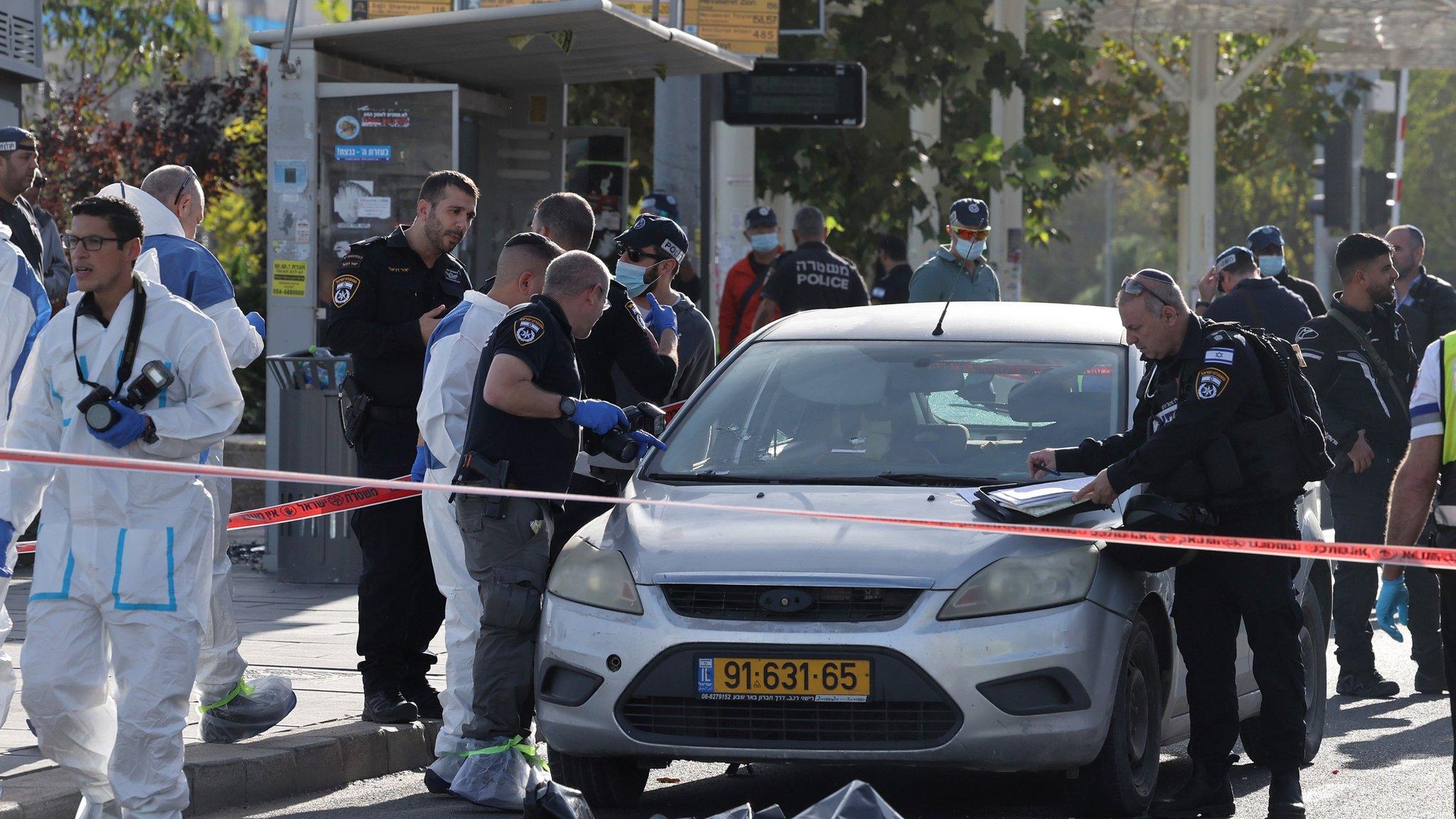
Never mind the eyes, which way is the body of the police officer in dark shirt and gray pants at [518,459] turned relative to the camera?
to the viewer's right

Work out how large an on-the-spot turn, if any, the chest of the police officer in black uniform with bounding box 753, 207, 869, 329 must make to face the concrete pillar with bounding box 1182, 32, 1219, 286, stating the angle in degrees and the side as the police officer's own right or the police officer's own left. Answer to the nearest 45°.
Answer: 0° — they already face it

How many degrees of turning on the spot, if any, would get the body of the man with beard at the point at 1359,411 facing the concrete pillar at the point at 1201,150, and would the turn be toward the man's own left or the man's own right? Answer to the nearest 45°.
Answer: approximately 135° to the man's own left

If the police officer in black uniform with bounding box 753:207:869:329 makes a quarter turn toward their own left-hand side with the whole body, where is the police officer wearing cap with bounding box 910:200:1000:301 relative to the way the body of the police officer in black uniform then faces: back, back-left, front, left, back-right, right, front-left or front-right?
back-left

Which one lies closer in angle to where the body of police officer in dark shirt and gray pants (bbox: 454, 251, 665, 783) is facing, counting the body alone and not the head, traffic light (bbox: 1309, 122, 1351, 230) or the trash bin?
the traffic light

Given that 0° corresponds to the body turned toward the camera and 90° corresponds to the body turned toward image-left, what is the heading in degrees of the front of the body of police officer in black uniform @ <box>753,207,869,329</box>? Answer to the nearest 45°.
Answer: approximately 180°

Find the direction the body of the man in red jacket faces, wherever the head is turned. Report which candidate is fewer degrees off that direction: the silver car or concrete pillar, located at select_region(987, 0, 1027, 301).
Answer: the silver car

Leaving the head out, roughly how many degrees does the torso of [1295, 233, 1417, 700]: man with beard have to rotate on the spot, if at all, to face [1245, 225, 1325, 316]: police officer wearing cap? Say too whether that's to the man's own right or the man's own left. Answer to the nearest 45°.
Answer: approximately 135° to the man's own left

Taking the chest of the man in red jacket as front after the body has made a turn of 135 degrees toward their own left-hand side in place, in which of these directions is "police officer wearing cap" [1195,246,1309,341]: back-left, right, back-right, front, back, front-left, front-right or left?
right

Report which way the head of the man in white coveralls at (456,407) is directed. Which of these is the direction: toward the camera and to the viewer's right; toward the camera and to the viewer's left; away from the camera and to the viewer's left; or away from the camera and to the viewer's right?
away from the camera and to the viewer's right

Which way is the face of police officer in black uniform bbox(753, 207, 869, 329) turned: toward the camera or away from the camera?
away from the camera

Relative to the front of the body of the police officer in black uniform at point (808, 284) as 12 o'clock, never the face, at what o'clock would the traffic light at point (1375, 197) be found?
The traffic light is roughly at 1 o'clock from the police officer in black uniform.

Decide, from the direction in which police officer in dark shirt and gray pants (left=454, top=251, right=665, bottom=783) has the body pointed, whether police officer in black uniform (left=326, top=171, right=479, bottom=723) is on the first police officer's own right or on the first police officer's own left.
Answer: on the first police officer's own left

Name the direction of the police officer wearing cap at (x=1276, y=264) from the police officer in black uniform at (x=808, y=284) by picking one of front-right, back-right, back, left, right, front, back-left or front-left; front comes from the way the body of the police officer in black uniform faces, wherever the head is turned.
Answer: right
